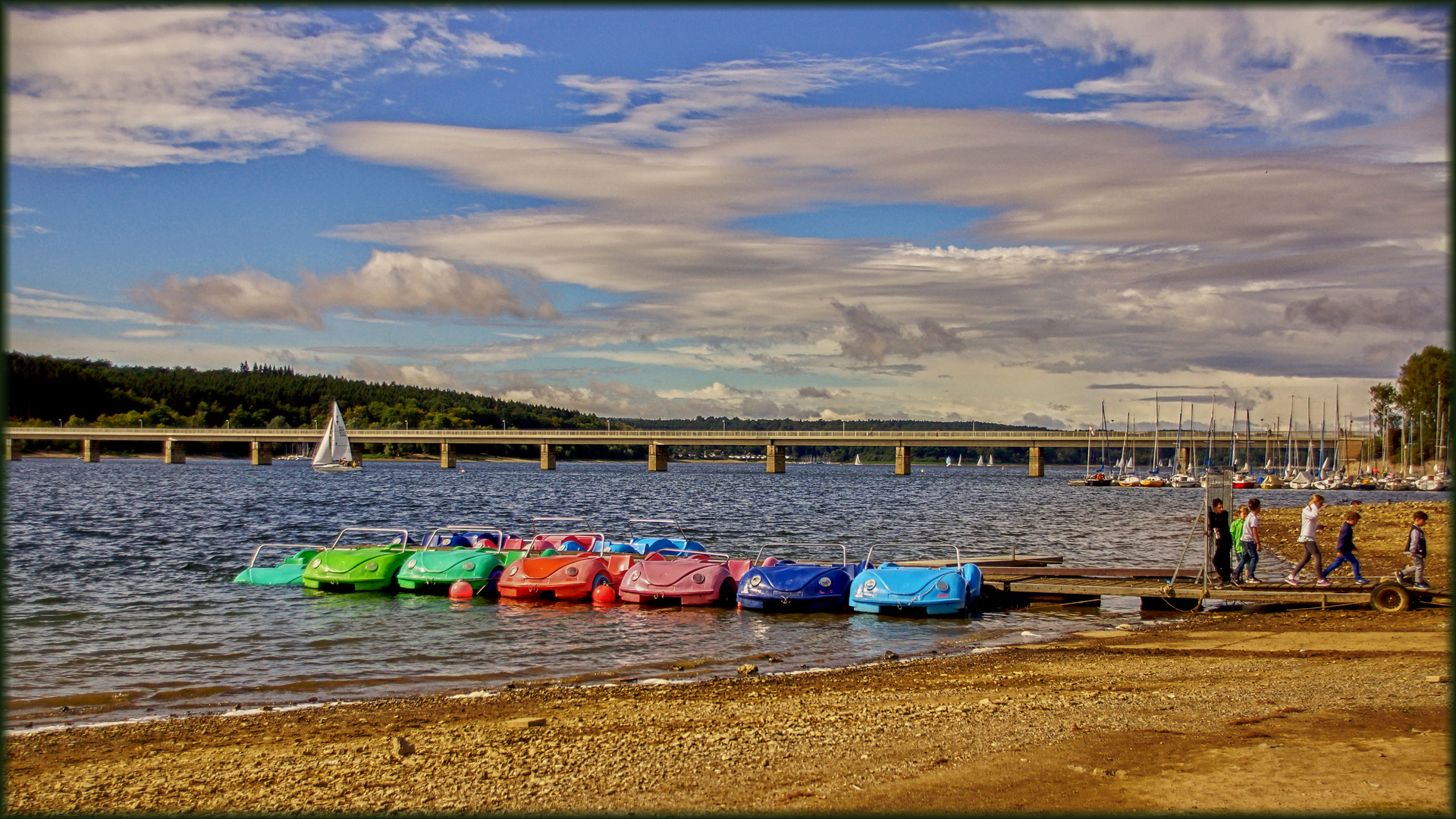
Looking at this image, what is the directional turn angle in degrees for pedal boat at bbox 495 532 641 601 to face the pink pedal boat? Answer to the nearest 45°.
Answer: approximately 90° to its left

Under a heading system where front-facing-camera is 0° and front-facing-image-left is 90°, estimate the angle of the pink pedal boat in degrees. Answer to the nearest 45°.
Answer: approximately 45°

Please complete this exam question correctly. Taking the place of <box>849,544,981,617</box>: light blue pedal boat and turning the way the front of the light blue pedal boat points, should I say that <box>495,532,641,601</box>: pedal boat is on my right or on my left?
on my right

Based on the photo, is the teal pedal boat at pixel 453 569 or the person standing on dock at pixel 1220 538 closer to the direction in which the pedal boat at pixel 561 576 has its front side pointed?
the teal pedal boat

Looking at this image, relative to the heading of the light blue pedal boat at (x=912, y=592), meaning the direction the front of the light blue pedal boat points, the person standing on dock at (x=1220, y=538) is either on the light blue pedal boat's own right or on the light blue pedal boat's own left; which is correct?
on the light blue pedal boat's own left

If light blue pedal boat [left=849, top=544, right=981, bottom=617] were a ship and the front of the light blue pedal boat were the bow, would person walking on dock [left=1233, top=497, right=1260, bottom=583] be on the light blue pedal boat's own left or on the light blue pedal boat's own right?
on the light blue pedal boat's own left

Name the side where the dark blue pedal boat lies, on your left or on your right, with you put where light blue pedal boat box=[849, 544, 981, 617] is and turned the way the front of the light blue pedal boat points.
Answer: on your right

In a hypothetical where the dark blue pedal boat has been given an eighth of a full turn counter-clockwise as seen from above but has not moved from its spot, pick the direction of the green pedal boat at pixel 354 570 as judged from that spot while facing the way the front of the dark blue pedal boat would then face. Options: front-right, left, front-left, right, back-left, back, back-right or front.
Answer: back-right

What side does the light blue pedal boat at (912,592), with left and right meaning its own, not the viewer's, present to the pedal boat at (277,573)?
right

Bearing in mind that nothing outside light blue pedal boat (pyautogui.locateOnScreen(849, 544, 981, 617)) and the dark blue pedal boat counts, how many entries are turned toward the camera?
2
